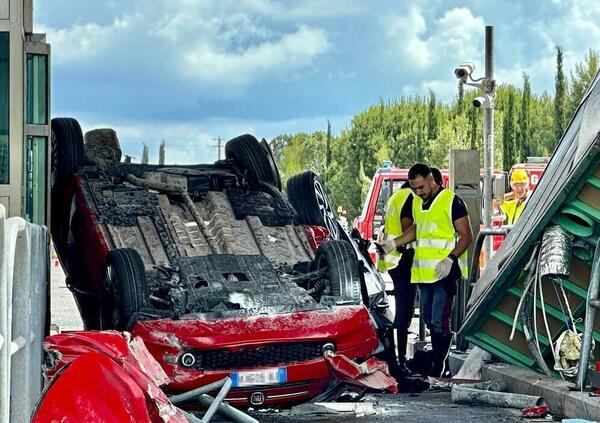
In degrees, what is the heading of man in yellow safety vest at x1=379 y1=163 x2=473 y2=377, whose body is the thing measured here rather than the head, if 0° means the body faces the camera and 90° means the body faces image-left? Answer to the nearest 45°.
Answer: approximately 45°

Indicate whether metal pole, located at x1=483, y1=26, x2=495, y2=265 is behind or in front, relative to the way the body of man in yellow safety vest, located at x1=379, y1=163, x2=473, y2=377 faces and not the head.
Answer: behind

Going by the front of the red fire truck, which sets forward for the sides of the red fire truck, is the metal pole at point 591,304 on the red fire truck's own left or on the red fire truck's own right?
on the red fire truck's own left

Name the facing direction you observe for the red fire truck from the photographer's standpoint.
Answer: facing to the left of the viewer
